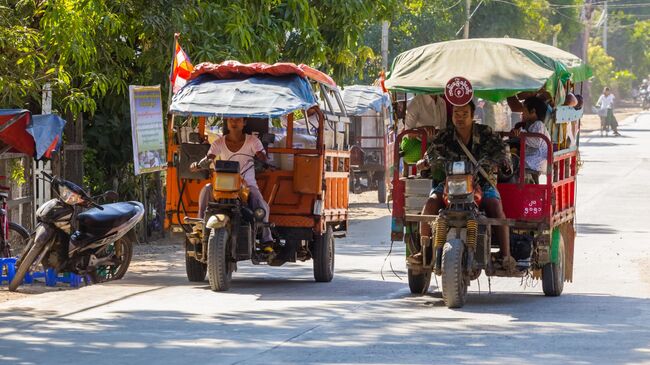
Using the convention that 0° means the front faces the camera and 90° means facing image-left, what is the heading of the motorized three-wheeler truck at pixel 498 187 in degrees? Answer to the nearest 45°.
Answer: approximately 0°

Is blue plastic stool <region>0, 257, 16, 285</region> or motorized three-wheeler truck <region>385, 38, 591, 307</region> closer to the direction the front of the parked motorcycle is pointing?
the blue plastic stool

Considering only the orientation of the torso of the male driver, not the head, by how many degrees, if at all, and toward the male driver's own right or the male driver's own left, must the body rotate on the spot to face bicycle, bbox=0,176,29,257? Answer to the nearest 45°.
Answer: approximately 90° to the male driver's own right

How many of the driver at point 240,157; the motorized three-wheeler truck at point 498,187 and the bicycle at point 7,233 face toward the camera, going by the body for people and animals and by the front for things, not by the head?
2

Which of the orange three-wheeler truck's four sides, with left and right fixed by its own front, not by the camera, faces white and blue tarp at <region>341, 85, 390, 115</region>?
back

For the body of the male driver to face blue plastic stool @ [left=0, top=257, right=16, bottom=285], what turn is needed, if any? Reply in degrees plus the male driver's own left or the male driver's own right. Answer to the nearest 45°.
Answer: approximately 90° to the male driver's own right

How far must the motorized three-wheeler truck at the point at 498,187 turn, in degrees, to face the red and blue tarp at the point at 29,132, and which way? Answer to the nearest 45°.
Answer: approximately 90° to its right

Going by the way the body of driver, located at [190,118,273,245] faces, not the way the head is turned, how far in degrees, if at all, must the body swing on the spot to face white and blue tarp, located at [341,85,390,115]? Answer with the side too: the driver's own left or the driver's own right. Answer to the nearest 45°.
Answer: approximately 180°
